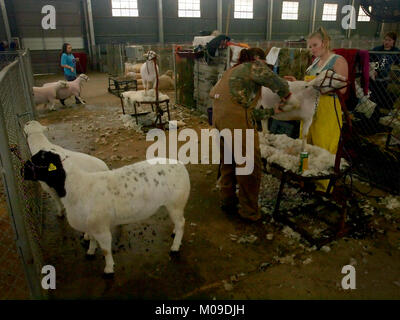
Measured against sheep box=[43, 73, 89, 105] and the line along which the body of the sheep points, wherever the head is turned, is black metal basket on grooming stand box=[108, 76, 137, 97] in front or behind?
in front

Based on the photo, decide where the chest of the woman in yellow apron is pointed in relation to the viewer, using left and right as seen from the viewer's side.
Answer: facing the viewer and to the left of the viewer

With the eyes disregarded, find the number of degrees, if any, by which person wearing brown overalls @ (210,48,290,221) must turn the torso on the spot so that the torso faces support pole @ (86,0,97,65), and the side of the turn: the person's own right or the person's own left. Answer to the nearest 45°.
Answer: approximately 90° to the person's own left

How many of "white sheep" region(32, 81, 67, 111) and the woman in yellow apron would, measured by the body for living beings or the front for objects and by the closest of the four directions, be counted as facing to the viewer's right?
1

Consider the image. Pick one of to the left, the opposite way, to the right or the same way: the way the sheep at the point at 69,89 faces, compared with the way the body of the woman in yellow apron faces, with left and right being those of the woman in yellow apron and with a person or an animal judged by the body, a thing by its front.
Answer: the opposite way

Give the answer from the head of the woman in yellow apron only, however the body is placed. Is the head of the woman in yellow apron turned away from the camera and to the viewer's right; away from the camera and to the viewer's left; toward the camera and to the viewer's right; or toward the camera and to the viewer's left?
toward the camera and to the viewer's left

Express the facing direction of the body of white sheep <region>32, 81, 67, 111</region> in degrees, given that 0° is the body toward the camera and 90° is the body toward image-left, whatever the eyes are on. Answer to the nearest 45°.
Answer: approximately 270°

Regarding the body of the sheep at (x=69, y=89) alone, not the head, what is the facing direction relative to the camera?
to the viewer's right

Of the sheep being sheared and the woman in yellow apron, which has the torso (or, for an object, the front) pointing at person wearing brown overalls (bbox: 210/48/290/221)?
the woman in yellow apron

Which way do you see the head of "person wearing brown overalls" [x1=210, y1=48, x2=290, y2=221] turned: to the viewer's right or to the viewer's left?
to the viewer's right

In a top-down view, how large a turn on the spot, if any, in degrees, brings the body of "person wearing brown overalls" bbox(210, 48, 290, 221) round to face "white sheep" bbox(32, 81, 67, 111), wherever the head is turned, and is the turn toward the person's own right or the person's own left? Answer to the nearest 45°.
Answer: approximately 90° to the person's own left

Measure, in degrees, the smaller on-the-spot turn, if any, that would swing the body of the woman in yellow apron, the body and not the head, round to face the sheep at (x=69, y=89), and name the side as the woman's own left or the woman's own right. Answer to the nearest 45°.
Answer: approximately 90° to the woman's own right

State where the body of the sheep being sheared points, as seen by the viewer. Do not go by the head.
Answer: to the viewer's right

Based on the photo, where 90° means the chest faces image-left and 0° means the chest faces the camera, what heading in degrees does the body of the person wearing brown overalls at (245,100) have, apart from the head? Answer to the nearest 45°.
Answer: approximately 225°
